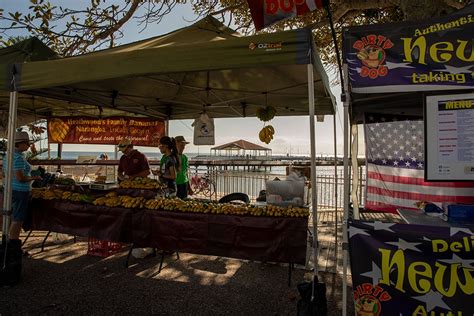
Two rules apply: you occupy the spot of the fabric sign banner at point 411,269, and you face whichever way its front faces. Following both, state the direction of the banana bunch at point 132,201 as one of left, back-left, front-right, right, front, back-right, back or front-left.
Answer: right

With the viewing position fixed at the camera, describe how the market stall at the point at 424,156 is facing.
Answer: facing the viewer

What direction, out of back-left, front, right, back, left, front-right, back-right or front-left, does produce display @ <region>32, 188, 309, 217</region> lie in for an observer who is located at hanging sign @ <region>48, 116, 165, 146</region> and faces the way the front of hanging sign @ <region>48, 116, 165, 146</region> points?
front

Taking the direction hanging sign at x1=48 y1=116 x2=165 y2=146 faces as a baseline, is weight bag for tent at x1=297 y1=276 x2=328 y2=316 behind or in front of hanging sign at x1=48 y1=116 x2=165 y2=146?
in front

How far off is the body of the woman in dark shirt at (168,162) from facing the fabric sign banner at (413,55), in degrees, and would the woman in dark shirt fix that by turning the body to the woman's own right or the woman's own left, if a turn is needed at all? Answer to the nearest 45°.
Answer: approximately 135° to the woman's own left

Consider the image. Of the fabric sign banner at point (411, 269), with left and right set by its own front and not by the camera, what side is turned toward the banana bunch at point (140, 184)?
right

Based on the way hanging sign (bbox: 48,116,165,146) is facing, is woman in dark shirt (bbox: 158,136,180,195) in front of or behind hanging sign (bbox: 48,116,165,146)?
in front

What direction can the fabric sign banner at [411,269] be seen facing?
toward the camera

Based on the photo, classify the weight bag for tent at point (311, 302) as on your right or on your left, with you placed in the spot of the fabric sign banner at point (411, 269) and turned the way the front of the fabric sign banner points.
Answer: on your right

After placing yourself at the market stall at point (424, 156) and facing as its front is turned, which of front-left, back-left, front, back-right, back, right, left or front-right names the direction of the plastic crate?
right

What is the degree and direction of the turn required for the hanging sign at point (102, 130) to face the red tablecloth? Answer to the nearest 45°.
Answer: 0° — it already faces it

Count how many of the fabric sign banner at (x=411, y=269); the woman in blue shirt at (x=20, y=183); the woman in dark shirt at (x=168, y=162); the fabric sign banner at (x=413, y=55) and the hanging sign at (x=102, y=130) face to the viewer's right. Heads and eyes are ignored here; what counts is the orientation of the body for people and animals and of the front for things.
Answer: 1

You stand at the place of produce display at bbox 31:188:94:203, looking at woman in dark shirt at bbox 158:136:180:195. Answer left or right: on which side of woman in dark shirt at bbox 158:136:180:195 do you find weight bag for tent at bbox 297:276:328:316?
right

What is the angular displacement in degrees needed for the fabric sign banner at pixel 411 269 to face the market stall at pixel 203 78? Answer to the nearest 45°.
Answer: approximately 90° to its right

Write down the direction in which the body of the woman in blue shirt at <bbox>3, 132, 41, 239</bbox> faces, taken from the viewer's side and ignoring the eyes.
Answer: to the viewer's right
